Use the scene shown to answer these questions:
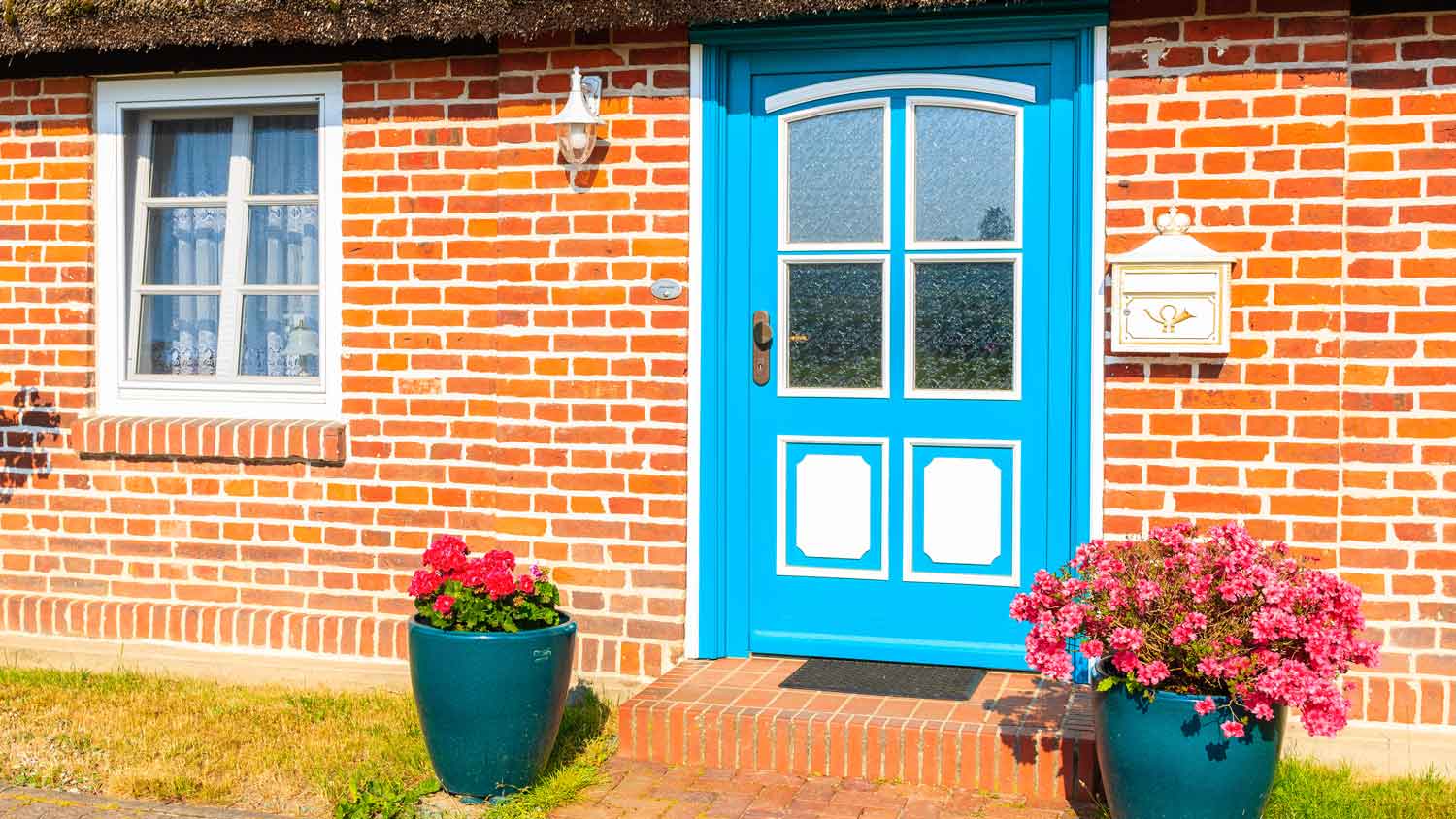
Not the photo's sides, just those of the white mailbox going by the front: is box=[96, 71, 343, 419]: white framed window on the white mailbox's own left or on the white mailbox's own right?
on the white mailbox's own right

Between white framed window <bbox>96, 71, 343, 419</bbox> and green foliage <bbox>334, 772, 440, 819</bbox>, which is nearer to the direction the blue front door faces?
the green foliage

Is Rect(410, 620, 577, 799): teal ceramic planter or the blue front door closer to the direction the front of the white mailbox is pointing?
the teal ceramic planter

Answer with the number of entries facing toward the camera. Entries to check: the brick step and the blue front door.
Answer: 2

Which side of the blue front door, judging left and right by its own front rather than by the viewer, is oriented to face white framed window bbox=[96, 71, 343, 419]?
right

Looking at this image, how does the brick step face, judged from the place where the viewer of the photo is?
facing the viewer

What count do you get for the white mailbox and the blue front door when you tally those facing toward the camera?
2

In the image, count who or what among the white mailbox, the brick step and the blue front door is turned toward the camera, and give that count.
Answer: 3

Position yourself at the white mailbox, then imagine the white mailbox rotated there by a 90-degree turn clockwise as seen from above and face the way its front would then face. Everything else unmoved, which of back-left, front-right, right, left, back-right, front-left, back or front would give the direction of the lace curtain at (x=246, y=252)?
front
